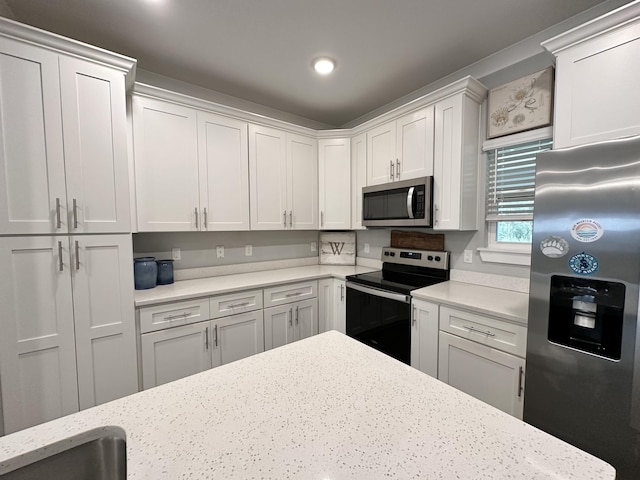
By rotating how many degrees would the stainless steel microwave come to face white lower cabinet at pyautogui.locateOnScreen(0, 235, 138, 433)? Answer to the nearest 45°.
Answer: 0° — it already faces it

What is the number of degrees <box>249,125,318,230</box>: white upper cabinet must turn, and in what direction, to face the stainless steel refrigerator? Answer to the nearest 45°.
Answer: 0° — it already faces it

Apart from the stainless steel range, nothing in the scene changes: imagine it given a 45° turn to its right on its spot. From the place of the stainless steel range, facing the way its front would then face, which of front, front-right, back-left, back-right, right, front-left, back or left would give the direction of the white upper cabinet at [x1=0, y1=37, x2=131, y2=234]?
front-left

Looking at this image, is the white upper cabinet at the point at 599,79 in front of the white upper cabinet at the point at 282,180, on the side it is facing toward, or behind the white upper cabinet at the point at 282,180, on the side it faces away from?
in front

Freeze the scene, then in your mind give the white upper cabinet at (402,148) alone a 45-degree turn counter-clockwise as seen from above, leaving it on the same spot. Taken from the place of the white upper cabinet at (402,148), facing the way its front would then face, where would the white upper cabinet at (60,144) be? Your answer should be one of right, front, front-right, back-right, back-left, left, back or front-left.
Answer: front-right

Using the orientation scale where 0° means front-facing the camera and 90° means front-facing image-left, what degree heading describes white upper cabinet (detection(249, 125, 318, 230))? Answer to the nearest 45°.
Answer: approximately 315°

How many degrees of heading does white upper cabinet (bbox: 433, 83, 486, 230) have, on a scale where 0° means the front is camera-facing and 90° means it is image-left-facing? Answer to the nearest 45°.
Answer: approximately 45°

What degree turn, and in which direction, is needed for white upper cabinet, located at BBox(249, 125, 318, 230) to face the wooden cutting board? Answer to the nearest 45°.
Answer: approximately 45° to its left

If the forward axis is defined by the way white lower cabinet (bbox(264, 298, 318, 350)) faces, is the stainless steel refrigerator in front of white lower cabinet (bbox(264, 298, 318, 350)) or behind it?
in front

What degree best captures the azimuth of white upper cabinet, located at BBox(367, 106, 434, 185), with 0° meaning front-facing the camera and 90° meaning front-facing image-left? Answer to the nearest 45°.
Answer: approximately 45°

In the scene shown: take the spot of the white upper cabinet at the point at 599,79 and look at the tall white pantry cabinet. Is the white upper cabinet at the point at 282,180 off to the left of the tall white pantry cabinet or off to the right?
right

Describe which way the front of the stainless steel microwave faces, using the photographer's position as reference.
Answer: facing the viewer and to the left of the viewer
